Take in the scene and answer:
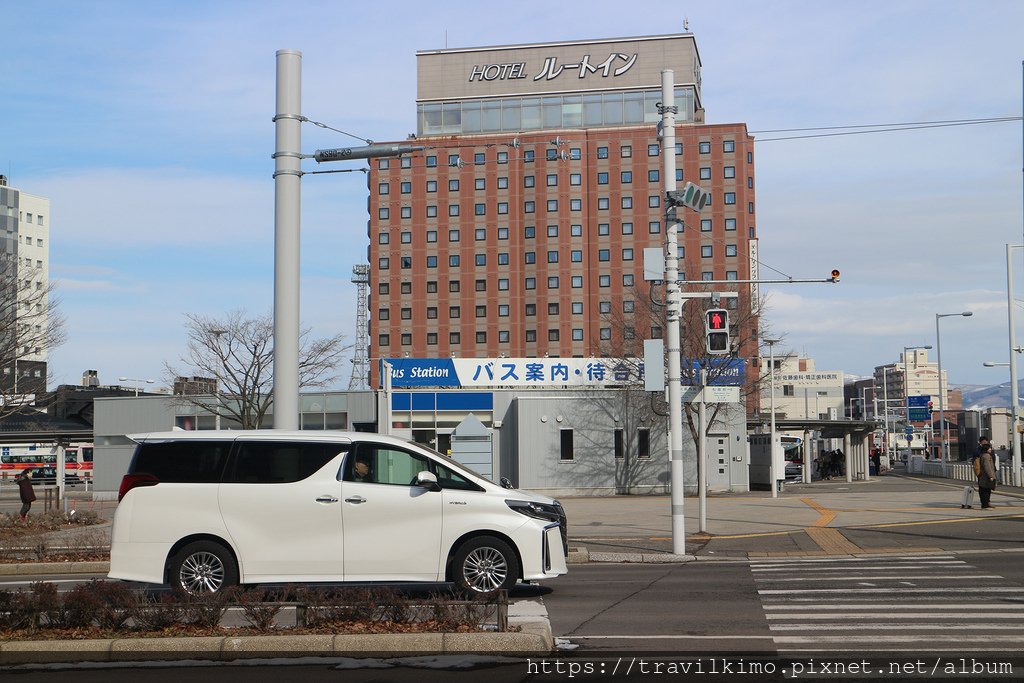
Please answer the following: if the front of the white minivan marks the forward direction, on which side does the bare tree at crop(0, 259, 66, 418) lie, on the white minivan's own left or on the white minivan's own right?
on the white minivan's own left

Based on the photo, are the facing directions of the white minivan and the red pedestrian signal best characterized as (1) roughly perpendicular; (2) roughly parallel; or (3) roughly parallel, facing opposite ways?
roughly perpendicular

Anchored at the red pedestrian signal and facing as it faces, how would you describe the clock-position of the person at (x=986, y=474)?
The person is roughly at 7 o'clock from the red pedestrian signal.

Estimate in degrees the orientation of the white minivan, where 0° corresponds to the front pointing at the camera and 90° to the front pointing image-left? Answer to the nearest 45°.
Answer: approximately 270°

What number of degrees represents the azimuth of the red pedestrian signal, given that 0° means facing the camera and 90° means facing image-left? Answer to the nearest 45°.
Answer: approximately 0°

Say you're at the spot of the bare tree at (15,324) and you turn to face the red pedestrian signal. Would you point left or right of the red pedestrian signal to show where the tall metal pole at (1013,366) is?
left

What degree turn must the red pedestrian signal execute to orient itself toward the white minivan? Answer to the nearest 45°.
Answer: approximately 45° to its right

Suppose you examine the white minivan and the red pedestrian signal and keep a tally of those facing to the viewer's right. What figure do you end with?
1
